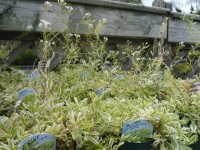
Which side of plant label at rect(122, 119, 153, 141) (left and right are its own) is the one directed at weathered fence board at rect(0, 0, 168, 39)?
back

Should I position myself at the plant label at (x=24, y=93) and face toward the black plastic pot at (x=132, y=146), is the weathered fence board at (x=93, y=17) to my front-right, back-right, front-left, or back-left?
back-left

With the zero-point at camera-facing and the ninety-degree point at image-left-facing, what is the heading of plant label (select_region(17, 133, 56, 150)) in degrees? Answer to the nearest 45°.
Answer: approximately 0°

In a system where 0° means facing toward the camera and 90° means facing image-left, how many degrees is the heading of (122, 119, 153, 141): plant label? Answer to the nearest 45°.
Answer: approximately 0°

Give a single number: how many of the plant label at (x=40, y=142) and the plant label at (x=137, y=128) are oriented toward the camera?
2

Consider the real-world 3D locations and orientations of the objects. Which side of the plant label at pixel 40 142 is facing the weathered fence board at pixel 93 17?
back
